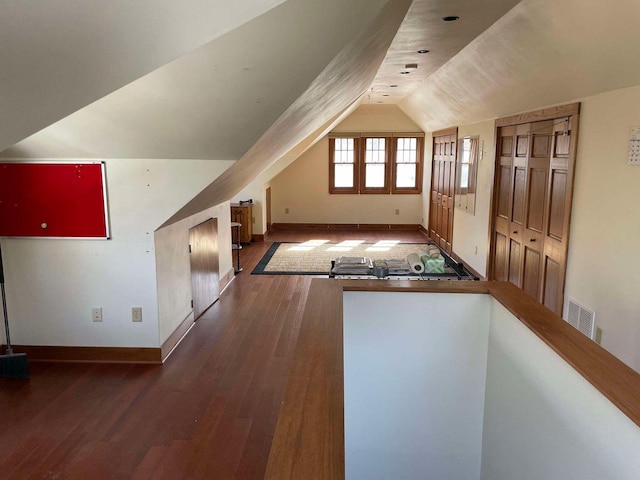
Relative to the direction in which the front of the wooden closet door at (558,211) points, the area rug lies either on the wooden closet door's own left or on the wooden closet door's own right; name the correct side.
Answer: on the wooden closet door's own right

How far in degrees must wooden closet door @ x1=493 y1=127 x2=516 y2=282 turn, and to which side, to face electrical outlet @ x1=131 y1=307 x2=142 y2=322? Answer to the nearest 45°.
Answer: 0° — it already faces it

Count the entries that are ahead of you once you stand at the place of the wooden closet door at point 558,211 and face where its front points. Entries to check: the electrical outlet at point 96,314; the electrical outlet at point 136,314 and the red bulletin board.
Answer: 3

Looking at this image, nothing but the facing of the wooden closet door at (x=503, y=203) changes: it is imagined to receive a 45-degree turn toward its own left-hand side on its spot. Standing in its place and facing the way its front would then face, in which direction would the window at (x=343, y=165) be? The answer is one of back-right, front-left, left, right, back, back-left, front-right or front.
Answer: back-right

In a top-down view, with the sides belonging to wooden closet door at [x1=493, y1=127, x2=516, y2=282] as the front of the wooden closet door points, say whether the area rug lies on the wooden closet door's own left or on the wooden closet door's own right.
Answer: on the wooden closet door's own right

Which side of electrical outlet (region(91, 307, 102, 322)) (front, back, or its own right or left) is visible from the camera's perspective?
front

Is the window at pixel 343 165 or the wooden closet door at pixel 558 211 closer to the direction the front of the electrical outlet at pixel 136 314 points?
the wooden closet door

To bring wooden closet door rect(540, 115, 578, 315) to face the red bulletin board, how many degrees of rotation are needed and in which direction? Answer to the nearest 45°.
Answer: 0° — it already faces it

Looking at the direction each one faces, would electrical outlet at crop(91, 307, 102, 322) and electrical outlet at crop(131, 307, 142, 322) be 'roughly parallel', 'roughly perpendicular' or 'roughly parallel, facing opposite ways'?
roughly parallel

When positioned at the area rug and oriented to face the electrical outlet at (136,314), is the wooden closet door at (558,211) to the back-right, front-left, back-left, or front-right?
front-left

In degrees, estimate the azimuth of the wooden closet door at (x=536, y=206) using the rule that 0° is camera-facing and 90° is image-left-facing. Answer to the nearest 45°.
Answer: approximately 45°

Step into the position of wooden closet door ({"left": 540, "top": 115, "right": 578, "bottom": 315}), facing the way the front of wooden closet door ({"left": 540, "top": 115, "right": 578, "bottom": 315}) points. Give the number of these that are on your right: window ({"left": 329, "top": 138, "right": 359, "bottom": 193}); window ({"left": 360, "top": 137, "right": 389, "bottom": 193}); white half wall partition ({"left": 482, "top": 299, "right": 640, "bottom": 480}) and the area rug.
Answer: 3

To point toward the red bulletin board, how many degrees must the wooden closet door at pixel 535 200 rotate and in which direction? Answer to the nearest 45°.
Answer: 0° — it already faces it

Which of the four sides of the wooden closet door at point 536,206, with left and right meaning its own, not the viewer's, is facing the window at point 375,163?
right

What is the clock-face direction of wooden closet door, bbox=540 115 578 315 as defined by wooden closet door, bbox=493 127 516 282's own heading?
wooden closet door, bbox=540 115 578 315 is roughly at 10 o'clock from wooden closet door, bbox=493 127 516 282.

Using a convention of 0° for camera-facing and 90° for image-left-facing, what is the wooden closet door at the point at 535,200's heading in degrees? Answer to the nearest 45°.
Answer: approximately 45°

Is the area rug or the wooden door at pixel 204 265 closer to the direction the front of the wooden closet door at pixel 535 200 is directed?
the wooden door
